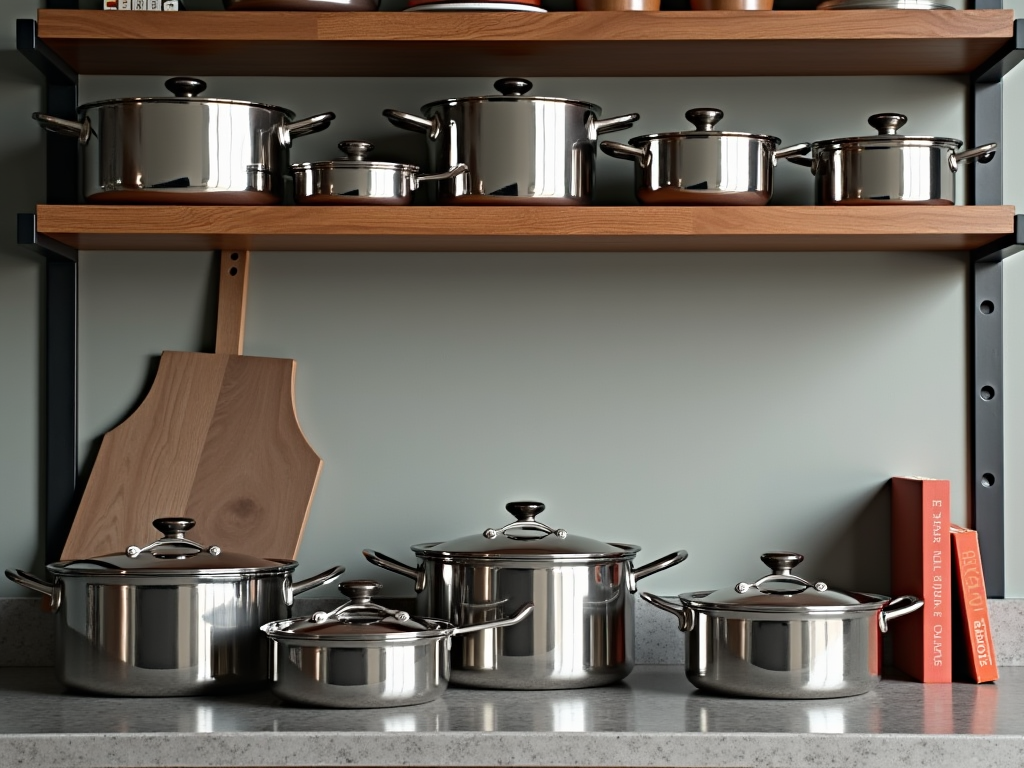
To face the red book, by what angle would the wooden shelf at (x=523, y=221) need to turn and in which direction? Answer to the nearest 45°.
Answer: approximately 90° to its left

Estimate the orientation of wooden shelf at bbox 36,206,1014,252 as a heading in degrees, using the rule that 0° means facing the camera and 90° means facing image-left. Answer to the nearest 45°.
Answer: approximately 0°

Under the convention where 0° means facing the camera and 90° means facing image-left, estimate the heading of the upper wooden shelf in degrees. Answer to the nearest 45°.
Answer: approximately 0°
